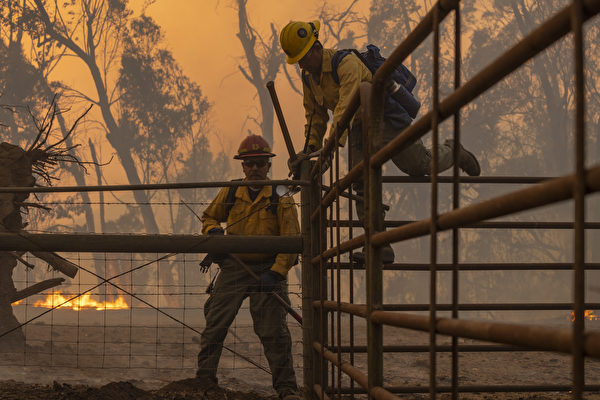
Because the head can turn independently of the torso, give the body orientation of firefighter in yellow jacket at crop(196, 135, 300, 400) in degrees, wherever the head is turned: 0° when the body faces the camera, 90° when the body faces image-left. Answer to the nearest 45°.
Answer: approximately 0°

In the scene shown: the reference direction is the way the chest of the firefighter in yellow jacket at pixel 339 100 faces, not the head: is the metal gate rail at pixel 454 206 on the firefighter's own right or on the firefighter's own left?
on the firefighter's own left

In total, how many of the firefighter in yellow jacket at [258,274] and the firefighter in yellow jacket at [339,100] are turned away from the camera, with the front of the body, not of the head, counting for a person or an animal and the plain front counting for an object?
0

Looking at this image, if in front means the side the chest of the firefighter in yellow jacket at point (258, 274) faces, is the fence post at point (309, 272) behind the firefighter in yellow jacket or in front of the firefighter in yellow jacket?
in front

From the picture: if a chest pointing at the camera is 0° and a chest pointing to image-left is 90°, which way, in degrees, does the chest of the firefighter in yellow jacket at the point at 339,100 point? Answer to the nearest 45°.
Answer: approximately 45°

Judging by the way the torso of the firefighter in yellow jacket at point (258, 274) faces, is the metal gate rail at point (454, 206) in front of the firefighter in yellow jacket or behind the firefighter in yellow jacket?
in front

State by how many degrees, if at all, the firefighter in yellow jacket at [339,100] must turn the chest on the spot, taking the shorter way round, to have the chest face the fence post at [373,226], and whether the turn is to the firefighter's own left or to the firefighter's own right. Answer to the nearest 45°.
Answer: approximately 45° to the firefighter's own left
